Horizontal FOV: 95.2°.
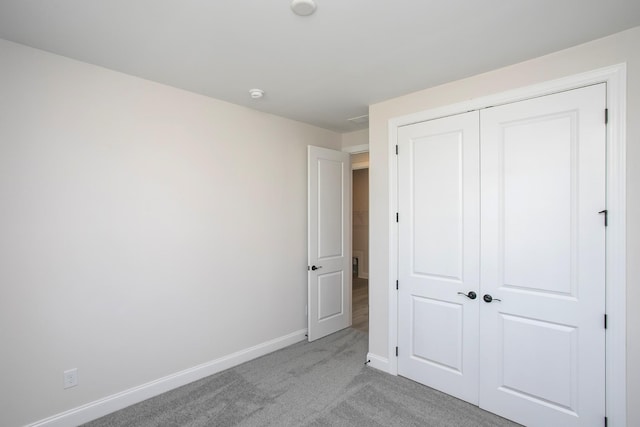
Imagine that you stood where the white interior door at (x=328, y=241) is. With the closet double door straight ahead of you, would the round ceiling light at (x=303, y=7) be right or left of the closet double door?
right

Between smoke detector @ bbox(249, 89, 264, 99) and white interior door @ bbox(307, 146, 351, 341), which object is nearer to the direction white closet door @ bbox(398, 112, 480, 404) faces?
the smoke detector

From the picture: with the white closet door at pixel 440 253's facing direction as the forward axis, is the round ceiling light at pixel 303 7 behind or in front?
in front

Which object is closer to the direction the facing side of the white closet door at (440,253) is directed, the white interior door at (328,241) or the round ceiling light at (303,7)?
the round ceiling light

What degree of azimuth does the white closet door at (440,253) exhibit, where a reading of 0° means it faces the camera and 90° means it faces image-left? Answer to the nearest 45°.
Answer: approximately 45°

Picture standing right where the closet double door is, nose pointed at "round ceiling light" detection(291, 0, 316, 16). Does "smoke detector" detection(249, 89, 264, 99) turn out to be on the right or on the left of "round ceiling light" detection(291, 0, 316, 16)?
right

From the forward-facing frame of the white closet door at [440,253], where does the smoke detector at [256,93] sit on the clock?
The smoke detector is roughly at 1 o'clock from the white closet door.

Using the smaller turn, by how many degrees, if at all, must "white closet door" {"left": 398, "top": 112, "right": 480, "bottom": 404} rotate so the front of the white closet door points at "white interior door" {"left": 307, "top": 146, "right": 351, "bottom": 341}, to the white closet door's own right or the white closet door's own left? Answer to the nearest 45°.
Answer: approximately 90° to the white closet door's own right

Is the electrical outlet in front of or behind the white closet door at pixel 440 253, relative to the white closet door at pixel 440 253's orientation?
in front
